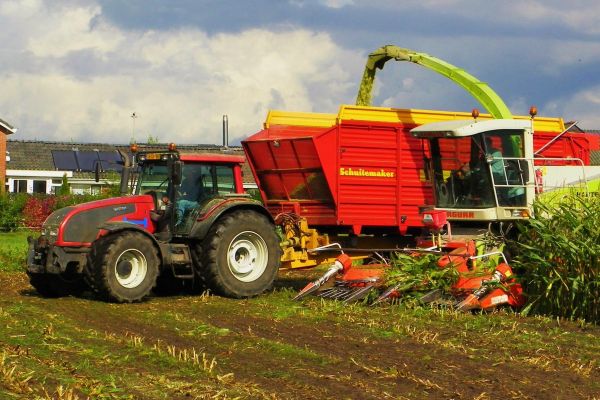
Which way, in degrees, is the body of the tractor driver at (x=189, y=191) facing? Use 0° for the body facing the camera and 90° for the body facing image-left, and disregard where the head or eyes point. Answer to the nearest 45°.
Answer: approximately 90°

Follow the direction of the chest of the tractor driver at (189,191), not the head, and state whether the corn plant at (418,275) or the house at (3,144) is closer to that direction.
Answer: the house

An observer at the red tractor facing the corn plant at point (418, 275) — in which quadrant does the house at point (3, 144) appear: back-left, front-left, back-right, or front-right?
back-left
